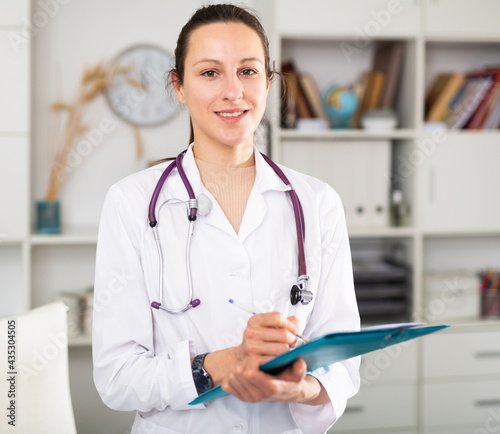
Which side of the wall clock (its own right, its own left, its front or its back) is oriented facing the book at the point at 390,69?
left

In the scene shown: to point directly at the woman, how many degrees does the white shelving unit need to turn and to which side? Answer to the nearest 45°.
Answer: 0° — it already faces them

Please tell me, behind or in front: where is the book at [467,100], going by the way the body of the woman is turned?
behind

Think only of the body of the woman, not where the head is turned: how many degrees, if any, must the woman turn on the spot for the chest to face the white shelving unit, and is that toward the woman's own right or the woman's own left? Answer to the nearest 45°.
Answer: approximately 135° to the woman's own left

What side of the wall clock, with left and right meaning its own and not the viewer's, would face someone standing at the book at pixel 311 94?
left

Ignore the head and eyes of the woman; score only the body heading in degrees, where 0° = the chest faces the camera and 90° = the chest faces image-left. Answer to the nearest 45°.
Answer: approximately 0°

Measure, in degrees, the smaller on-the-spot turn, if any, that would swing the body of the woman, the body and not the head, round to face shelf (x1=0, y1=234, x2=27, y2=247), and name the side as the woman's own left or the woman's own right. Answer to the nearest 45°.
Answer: approximately 135° to the woman's own right

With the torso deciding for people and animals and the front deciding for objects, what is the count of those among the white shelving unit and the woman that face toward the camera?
2
